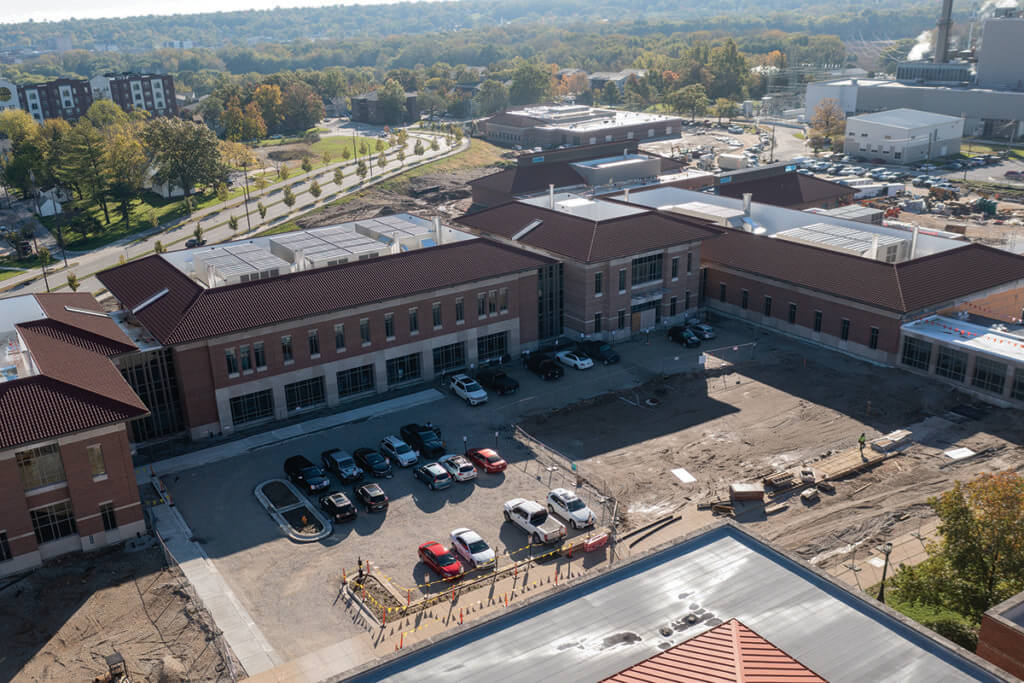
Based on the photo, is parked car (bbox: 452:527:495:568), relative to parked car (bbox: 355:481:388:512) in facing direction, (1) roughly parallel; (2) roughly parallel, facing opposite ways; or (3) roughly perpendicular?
roughly parallel, facing opposite ways

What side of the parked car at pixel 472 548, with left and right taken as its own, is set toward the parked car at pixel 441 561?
right

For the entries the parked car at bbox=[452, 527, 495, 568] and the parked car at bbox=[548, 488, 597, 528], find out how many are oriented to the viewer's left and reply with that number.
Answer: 0

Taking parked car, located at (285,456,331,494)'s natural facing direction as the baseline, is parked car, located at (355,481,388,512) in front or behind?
in front

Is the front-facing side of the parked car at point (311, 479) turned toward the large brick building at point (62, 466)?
no

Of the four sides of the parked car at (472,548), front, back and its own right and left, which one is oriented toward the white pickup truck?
left

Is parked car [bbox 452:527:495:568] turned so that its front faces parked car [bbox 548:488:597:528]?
no

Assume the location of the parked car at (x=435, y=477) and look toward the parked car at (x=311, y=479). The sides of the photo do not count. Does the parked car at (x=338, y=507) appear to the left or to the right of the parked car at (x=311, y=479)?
left

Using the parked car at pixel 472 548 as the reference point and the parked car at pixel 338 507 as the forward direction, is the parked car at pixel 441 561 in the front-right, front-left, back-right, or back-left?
front-left

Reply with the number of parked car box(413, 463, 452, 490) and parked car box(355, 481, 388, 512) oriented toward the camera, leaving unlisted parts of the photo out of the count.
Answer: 0

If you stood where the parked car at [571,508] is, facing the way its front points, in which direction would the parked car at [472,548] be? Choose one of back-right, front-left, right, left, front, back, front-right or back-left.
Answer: right

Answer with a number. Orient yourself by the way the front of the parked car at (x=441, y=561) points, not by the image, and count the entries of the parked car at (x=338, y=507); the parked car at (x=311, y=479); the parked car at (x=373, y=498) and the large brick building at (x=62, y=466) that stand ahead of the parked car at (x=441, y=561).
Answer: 0

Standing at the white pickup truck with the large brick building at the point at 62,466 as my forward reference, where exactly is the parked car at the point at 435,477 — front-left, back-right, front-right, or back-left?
front-right

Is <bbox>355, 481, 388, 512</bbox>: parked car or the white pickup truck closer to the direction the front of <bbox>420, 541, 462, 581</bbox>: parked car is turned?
the white pickup truck

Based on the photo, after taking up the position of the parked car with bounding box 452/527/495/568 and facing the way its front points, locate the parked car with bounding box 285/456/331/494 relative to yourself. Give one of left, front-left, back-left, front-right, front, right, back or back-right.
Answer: back

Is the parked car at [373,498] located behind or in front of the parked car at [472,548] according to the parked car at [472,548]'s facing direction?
behind

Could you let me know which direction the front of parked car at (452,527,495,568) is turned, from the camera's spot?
facing the viewer and to the right of the viewer

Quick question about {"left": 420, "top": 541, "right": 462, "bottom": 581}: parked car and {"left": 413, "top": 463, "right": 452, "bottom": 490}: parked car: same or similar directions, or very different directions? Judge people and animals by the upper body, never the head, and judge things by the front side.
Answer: very different directions

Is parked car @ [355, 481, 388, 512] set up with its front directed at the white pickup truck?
no

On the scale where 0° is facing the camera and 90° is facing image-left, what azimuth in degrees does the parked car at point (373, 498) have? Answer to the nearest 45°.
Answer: approximately 135°
